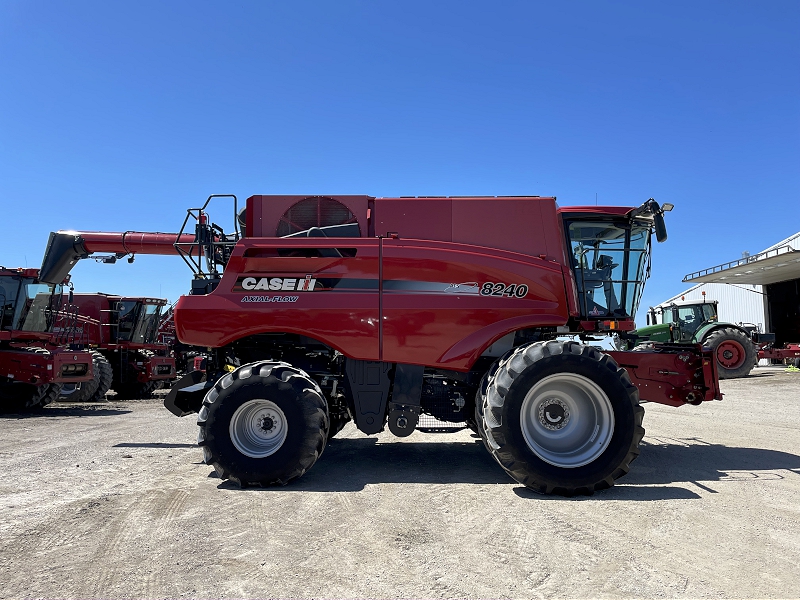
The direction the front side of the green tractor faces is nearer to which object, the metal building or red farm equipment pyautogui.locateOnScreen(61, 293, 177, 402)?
the red farm equipment

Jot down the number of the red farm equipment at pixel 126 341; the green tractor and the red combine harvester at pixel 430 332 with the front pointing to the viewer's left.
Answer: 1

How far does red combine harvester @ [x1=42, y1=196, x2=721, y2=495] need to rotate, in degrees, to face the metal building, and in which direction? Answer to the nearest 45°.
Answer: approximately 45° to its left

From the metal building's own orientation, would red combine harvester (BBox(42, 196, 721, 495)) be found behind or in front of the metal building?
in front

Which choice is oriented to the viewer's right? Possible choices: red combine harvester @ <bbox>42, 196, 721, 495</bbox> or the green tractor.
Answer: the red combine harvester

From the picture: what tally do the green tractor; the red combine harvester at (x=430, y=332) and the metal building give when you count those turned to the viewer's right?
1

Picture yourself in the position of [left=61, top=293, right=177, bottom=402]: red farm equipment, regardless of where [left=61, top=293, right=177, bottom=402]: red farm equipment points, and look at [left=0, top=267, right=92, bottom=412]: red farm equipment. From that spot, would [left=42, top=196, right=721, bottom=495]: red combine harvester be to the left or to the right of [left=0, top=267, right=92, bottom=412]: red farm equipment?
left

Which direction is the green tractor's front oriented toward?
to the viewer's left

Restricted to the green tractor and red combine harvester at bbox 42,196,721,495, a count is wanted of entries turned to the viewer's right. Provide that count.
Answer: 1

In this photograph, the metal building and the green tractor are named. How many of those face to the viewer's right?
0

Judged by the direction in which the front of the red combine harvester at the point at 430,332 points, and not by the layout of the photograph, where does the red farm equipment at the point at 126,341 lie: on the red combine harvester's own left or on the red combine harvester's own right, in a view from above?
on the red combine harvester's own left

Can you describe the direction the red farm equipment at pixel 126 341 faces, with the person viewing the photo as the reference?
facing the viewer and to the right of the viewer

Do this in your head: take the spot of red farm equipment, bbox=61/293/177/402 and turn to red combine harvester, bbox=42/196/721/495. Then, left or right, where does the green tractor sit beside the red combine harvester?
left

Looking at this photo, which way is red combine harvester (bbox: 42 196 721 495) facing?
to the viewer's right

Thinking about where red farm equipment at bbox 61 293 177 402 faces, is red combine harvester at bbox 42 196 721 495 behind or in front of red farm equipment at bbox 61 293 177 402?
in front

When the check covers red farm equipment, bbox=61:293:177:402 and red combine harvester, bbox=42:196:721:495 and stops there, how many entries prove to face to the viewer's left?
0
